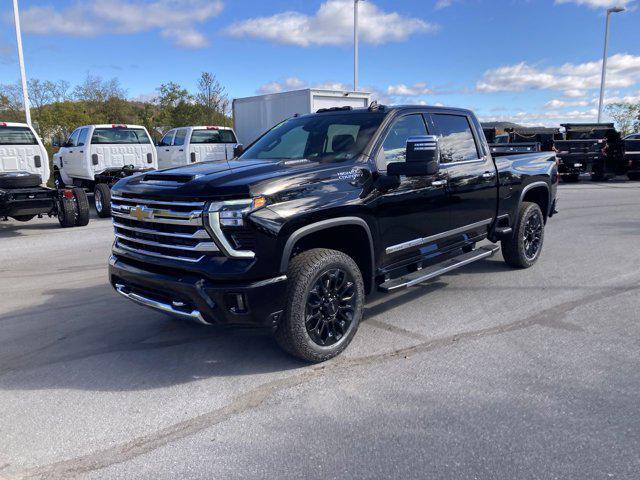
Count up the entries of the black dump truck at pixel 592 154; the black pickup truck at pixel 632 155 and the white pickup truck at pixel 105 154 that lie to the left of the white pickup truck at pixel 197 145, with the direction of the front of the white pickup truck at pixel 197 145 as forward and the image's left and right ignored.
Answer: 1

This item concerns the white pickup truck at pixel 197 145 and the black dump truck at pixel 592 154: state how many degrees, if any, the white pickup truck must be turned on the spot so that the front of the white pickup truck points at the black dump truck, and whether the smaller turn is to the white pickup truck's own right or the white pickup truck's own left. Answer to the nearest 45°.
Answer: approximately 135° to the white pickup truck's own right

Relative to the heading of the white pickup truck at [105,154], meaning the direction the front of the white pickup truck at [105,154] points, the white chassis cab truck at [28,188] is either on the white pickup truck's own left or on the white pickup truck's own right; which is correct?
on the white pickup truck's own left

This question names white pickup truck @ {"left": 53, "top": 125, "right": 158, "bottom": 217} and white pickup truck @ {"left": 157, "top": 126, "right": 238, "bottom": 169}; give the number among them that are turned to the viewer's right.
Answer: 0

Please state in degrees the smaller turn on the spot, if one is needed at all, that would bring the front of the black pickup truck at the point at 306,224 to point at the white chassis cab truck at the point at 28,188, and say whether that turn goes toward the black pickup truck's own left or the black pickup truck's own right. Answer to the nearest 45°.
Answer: approximately 90° to the black pickup truck's own right

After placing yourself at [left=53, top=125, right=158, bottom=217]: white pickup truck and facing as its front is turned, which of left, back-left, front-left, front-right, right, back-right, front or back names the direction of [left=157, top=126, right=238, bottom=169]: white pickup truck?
right

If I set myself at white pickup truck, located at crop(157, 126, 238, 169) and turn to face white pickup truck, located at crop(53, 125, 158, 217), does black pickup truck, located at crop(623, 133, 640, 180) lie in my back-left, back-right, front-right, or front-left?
back-left

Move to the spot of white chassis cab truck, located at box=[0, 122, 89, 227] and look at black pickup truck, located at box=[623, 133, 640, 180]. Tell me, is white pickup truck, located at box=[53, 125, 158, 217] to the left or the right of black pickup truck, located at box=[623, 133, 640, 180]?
left

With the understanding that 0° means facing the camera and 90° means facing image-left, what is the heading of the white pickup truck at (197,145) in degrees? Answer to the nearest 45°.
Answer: approximately 135°

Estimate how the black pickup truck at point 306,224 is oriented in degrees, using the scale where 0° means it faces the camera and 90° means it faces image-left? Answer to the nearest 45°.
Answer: approximately 45°
